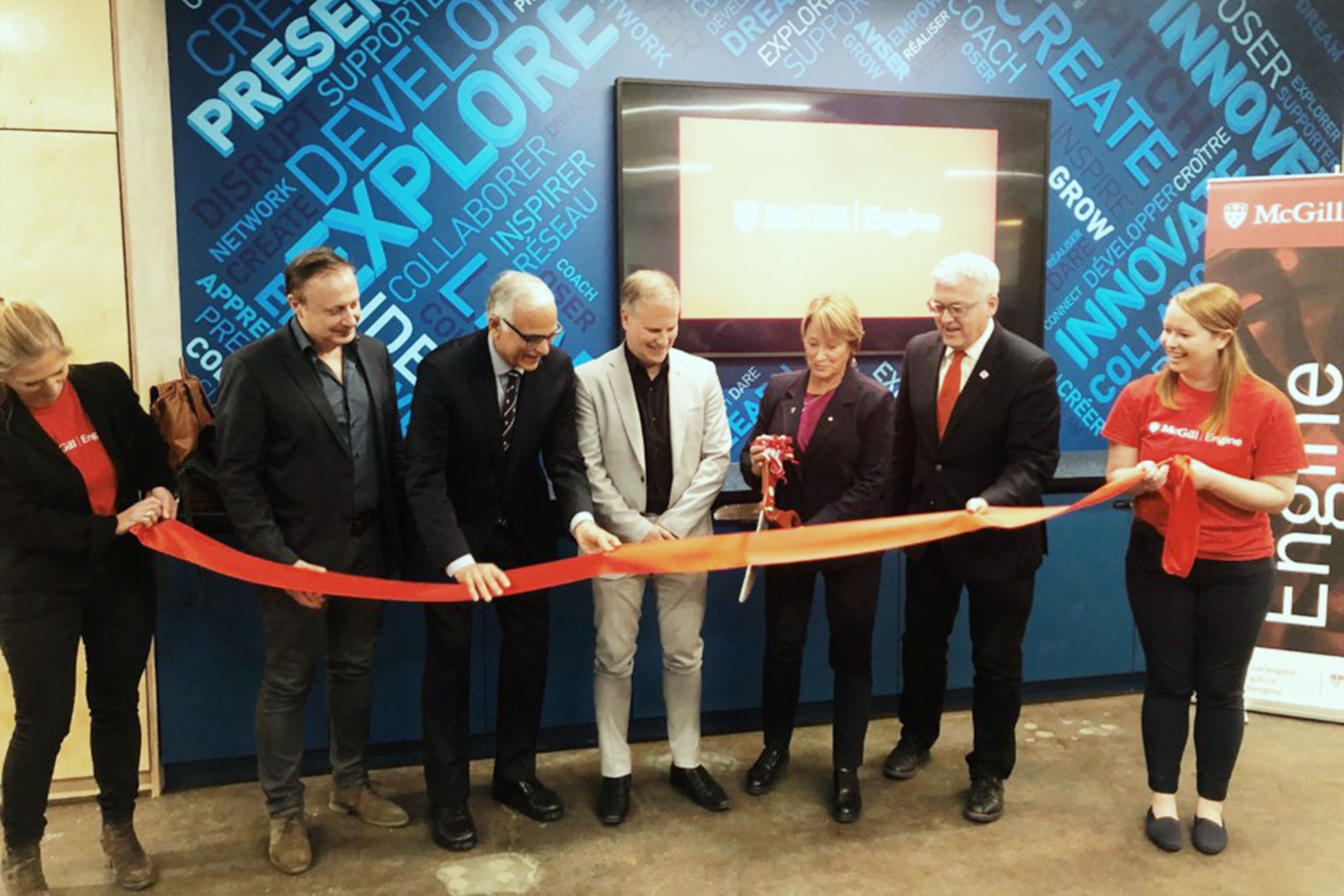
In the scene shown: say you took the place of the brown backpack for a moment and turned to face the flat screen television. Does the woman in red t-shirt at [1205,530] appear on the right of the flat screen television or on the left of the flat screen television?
right

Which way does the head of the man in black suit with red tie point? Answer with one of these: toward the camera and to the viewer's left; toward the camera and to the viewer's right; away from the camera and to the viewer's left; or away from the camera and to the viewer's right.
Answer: toward the camera and to the viewer's left

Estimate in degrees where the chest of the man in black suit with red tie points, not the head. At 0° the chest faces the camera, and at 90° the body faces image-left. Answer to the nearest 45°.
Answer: approximately 45°

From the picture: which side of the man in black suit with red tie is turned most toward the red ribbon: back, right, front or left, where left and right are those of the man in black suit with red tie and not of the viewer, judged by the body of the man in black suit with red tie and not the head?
front

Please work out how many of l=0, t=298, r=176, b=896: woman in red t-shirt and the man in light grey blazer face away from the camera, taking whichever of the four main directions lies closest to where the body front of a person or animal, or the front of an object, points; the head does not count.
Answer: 0

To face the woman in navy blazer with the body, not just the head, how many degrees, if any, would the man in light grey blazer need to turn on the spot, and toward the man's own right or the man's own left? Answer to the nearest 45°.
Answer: approximately 90° to the man's own left

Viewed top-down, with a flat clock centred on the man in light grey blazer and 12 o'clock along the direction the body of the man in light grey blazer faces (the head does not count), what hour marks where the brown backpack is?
The brown backpack is roughly at 3 o'clock from the man in light grey blazer.

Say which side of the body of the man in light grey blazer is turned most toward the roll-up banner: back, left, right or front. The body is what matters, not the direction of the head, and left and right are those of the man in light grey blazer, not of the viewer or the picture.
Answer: left

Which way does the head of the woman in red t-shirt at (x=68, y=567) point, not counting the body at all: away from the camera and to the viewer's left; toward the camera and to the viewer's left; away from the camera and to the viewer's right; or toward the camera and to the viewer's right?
toward the camera and to the viewer's right

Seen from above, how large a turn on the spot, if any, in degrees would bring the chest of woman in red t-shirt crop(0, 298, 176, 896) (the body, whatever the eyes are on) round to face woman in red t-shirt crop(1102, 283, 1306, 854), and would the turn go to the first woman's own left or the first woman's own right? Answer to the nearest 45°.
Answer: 0° — they already face them

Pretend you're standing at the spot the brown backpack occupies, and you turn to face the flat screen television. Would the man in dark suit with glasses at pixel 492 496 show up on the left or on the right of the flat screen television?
right

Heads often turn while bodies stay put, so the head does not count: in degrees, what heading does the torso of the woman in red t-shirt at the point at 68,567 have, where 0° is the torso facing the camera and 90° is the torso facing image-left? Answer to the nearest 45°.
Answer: approximately 315°

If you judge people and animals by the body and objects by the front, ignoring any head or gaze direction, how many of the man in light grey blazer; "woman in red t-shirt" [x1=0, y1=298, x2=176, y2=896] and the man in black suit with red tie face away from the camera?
0

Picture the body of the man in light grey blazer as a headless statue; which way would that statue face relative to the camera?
toward the camera

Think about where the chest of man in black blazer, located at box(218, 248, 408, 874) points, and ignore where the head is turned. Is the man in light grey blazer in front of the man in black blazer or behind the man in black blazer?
in front

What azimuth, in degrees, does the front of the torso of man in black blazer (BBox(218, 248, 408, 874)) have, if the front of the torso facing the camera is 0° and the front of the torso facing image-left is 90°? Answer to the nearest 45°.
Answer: approximately 315°

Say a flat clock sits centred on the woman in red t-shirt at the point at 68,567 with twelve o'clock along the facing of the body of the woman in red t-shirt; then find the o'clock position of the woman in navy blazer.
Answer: The woman in navy blazer is roughly at 11 o'clock from the woman in red t-shirt.
